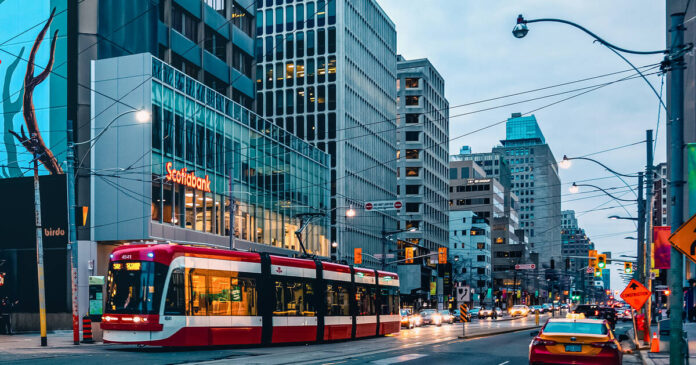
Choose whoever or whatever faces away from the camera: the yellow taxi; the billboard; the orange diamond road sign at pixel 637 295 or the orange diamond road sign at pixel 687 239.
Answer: the yellow taxi

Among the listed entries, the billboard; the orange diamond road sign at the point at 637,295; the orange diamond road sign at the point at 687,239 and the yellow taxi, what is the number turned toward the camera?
3

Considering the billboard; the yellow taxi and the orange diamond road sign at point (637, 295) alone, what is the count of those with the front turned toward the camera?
2

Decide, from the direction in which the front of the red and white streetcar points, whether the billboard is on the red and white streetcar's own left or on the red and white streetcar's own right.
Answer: on the red and white streetcar's own right

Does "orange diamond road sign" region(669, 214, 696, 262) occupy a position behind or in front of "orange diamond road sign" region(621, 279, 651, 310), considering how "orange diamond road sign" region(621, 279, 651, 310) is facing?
in front

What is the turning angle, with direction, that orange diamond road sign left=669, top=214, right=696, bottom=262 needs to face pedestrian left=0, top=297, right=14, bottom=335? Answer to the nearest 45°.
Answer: approximately 135° to its right

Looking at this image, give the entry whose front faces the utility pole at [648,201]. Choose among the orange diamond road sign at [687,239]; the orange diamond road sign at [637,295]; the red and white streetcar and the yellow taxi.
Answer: the yellow taxi

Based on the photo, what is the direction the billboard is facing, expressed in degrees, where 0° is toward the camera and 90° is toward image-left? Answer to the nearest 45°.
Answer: approximately 0°
